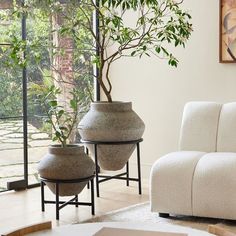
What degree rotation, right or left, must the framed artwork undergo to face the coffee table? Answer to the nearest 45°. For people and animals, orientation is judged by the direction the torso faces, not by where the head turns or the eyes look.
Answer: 0° — it already faces it

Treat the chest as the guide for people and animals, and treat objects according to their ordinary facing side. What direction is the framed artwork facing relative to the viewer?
toward the camera

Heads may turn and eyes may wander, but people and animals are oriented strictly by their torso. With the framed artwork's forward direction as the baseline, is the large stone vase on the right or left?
on its right

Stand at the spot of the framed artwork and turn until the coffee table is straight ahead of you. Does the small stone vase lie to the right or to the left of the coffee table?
right

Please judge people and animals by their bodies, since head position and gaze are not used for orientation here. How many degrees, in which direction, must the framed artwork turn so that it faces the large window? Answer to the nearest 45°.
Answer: approximately 90° to its right

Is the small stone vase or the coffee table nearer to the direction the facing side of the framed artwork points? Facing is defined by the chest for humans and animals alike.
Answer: the coffee table
